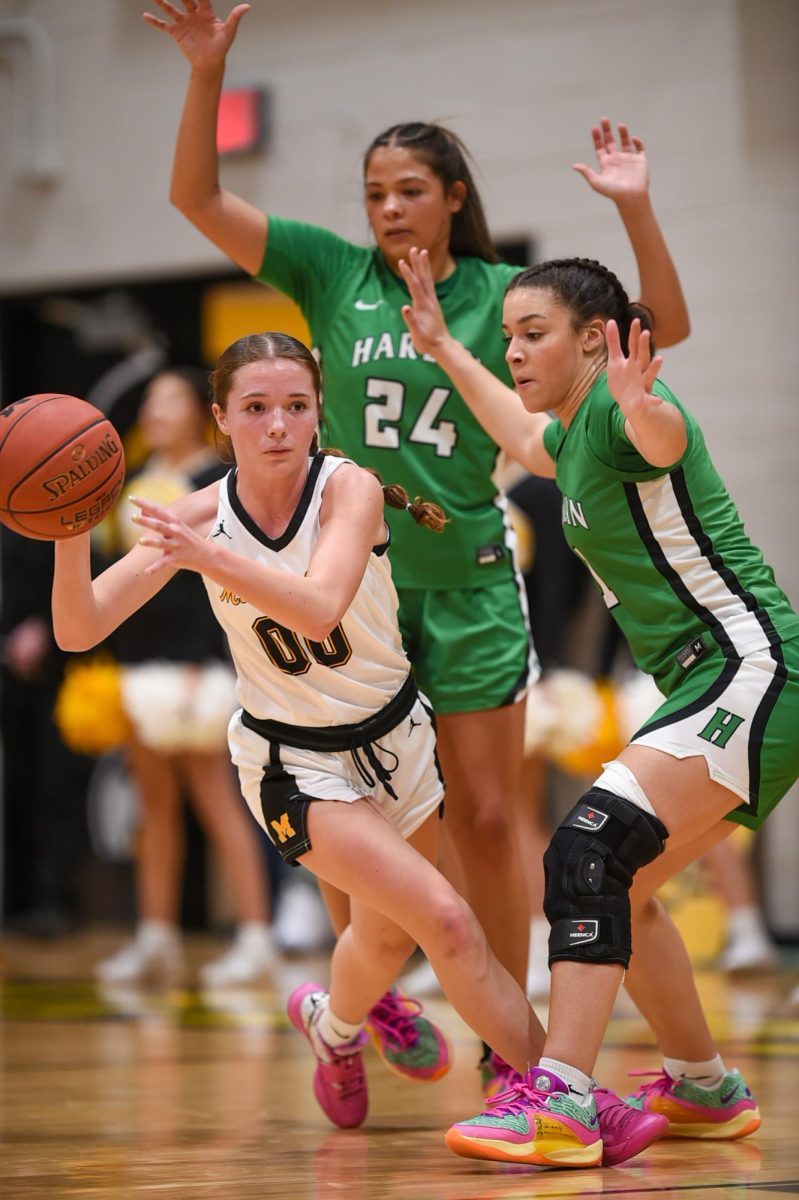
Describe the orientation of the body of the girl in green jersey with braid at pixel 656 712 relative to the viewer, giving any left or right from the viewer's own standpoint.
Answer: facing to the left of the viewer

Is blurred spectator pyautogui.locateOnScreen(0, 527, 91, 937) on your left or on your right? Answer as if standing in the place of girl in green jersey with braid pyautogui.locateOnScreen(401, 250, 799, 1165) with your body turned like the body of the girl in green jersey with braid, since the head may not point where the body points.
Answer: on your right

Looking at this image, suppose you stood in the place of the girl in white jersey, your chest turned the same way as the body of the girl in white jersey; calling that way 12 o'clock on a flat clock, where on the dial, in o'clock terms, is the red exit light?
The red exit light is roughly at 6 o'clock from the girl in white jersey.

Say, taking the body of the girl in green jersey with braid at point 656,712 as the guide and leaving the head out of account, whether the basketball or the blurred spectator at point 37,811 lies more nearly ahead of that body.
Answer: the basketball

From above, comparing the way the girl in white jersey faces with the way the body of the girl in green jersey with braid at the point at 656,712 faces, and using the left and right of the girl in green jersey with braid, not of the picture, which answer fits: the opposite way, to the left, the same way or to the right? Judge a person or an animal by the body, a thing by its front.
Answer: to the left

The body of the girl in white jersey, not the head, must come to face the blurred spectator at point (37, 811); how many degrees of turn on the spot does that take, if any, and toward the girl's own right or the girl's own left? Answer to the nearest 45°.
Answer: approximately 180°

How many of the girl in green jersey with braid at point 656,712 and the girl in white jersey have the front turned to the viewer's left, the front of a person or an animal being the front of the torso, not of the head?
1

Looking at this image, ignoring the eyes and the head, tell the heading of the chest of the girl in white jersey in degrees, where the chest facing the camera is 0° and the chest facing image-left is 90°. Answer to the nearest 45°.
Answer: approximately 0°

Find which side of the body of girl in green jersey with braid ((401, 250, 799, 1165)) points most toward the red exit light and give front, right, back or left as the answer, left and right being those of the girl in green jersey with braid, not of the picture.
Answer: right
